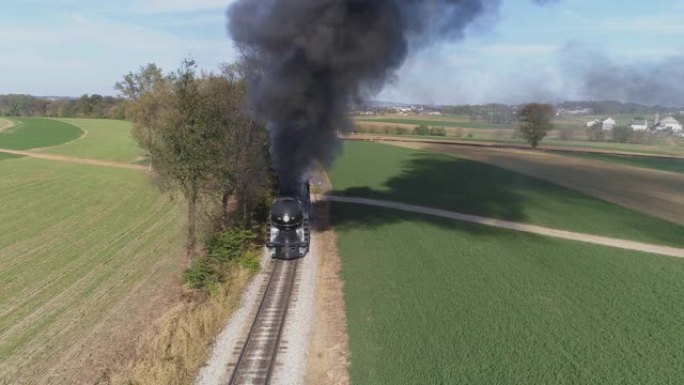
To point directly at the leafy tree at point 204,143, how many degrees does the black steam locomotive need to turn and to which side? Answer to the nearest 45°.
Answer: approximately 135° to its right

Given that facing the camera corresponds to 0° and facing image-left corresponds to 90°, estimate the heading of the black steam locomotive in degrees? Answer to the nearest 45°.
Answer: approximately 0°
